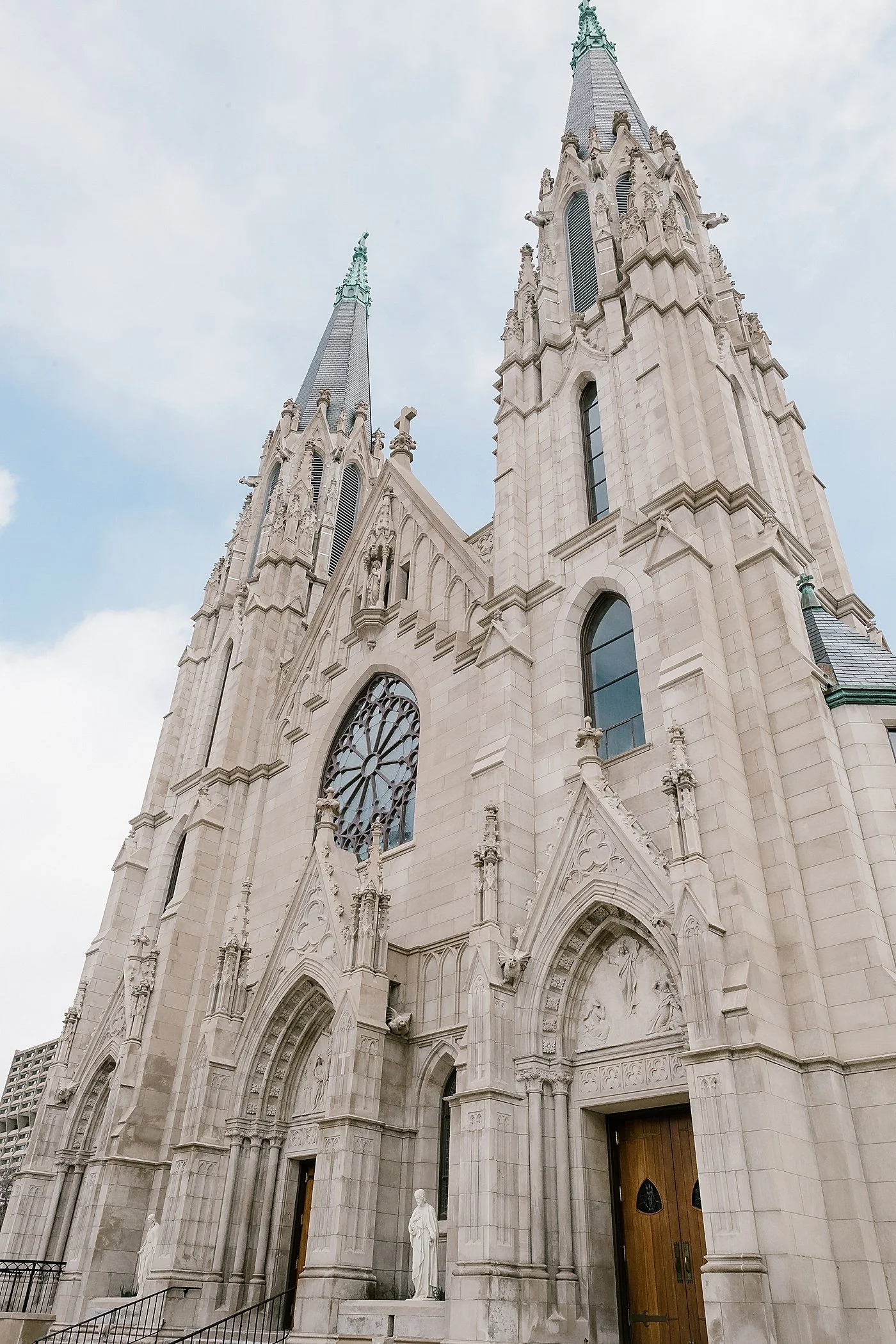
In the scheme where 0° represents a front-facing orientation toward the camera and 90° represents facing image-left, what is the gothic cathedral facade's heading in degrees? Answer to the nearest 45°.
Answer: approximately 45°

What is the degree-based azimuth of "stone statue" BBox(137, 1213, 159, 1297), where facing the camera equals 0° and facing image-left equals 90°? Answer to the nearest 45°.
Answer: approximately 45°

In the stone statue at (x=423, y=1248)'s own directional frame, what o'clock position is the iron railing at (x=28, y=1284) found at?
The iron railing is roughly at 3 o'clock from the stone statue.

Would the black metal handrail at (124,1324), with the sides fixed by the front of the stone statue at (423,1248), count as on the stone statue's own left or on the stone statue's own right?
on the stone statue's own right

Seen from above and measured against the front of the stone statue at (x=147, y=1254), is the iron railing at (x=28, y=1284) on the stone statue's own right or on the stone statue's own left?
on the stone statue's own right

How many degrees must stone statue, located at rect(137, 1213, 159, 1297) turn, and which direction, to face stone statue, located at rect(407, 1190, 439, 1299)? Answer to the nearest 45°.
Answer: approximately 90° to its left

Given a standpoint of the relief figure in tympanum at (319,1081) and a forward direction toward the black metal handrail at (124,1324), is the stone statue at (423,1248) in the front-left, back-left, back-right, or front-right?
back-left

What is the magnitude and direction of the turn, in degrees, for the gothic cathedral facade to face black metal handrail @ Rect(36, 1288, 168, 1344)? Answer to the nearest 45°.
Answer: approximately 90° to its right
